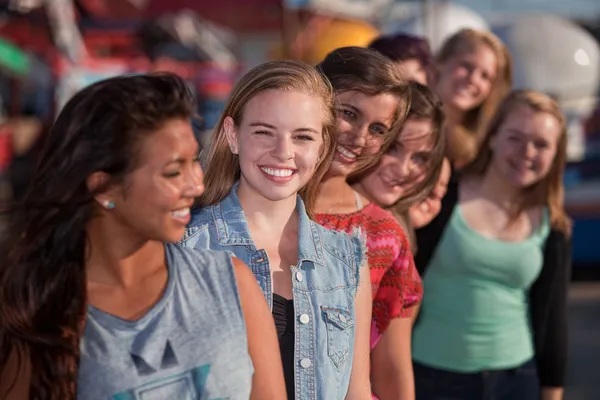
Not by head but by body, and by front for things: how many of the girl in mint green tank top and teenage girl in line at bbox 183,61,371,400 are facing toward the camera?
2

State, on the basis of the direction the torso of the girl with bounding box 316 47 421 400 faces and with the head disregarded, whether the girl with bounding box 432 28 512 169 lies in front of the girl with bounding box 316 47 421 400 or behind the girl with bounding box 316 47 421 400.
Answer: behind

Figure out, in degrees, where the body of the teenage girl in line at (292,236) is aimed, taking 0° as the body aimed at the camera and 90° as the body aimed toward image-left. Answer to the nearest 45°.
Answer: approximately 0°

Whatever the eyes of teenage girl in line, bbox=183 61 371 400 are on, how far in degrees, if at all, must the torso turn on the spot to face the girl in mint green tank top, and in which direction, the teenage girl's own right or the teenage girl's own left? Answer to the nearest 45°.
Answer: approximately 135° to the teenage girl's own left

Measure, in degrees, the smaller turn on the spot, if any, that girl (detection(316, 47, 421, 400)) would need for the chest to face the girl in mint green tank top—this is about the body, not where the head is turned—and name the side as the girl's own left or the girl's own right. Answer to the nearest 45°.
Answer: approximately 180°

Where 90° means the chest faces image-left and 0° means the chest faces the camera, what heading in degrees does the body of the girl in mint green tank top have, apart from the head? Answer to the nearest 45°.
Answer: approximately 0°
